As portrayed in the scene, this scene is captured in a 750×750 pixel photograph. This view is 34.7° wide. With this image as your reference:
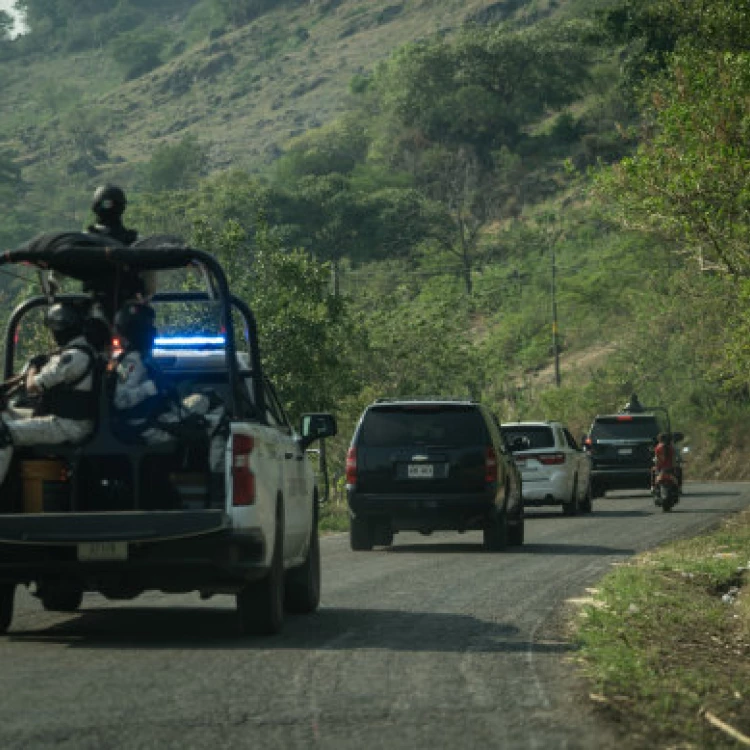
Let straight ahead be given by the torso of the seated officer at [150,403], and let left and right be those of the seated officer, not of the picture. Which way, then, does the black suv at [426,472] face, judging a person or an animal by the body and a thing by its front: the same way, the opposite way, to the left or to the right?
to the left

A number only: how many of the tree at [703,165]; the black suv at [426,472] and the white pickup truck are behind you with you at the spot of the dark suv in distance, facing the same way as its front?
3

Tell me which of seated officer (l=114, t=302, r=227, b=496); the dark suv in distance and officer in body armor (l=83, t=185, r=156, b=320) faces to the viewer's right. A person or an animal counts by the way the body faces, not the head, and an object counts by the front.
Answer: the seated officer

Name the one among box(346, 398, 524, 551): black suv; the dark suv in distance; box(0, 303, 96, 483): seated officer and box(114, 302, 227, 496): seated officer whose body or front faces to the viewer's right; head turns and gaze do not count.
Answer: box(114, 302, 227, 496): seated officer

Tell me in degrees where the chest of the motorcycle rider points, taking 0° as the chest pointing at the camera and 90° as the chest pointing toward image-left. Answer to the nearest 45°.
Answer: approximately 180°

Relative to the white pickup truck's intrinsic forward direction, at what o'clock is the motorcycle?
The motorcycle is roughly at 1 o'clock from the white pickup truck.

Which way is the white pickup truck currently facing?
away from the camera

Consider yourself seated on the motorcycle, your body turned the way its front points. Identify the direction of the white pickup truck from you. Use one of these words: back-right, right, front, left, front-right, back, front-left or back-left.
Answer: back

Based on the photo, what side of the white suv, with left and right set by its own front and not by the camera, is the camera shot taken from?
back

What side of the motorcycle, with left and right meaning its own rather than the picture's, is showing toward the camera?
back

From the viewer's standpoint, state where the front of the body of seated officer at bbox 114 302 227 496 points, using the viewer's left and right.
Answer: facing to the right of the viewer

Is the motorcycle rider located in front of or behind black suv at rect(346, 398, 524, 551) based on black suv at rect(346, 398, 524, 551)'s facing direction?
in front

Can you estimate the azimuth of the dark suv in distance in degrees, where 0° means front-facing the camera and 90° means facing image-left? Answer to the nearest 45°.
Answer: approximately 180°

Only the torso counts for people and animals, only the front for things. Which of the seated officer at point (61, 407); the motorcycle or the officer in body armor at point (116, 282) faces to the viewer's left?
the seated officer

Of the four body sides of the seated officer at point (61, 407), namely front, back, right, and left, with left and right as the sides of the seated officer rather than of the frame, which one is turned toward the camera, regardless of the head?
left

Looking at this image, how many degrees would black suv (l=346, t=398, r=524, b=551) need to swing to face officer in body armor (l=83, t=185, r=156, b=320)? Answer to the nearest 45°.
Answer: approximately 180°
